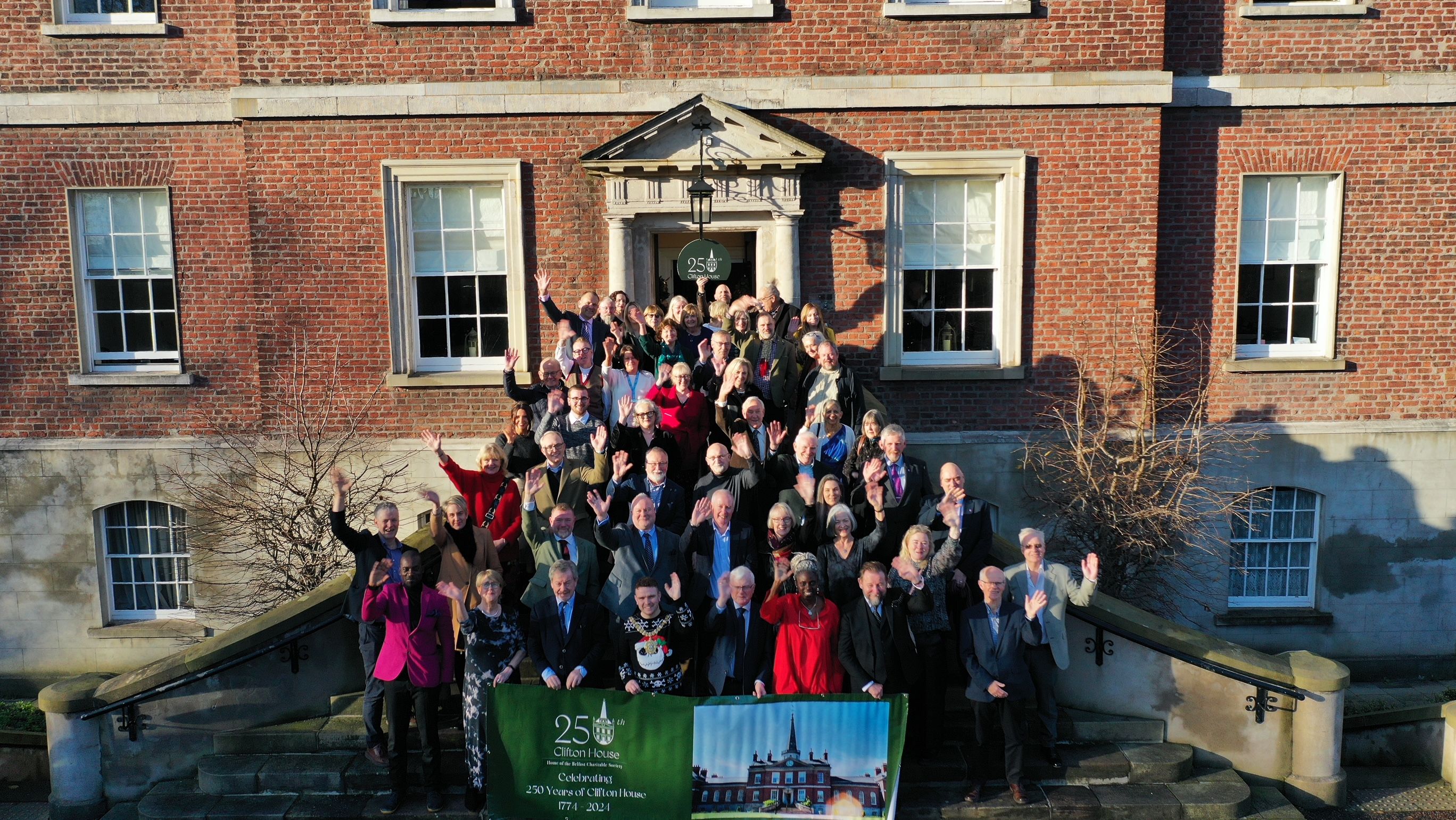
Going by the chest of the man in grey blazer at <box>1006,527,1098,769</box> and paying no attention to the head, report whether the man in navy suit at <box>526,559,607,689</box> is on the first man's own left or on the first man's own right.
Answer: on the first man's own right

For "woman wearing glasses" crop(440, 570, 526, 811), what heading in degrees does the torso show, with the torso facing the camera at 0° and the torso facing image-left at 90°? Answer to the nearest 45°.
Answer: approximately 0°

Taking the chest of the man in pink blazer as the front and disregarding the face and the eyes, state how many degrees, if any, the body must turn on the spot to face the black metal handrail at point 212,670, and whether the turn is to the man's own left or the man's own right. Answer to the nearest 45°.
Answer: approximately 135° to the man's own right

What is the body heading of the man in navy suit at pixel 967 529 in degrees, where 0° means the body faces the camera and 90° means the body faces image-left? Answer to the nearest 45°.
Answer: approximately 0°

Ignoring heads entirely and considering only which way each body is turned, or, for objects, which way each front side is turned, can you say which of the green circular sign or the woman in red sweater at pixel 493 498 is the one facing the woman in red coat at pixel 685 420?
the green circular sign

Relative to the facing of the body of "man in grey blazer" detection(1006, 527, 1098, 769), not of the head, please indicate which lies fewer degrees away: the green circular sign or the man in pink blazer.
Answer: the man in pink blazer

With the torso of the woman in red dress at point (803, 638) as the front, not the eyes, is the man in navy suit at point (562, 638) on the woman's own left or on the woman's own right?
on the woman's own right

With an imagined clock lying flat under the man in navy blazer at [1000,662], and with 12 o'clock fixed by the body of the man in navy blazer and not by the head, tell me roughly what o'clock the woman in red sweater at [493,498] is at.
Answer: The woman in red sweater is roughly at 3 o'clock from the man in navy blazer.
